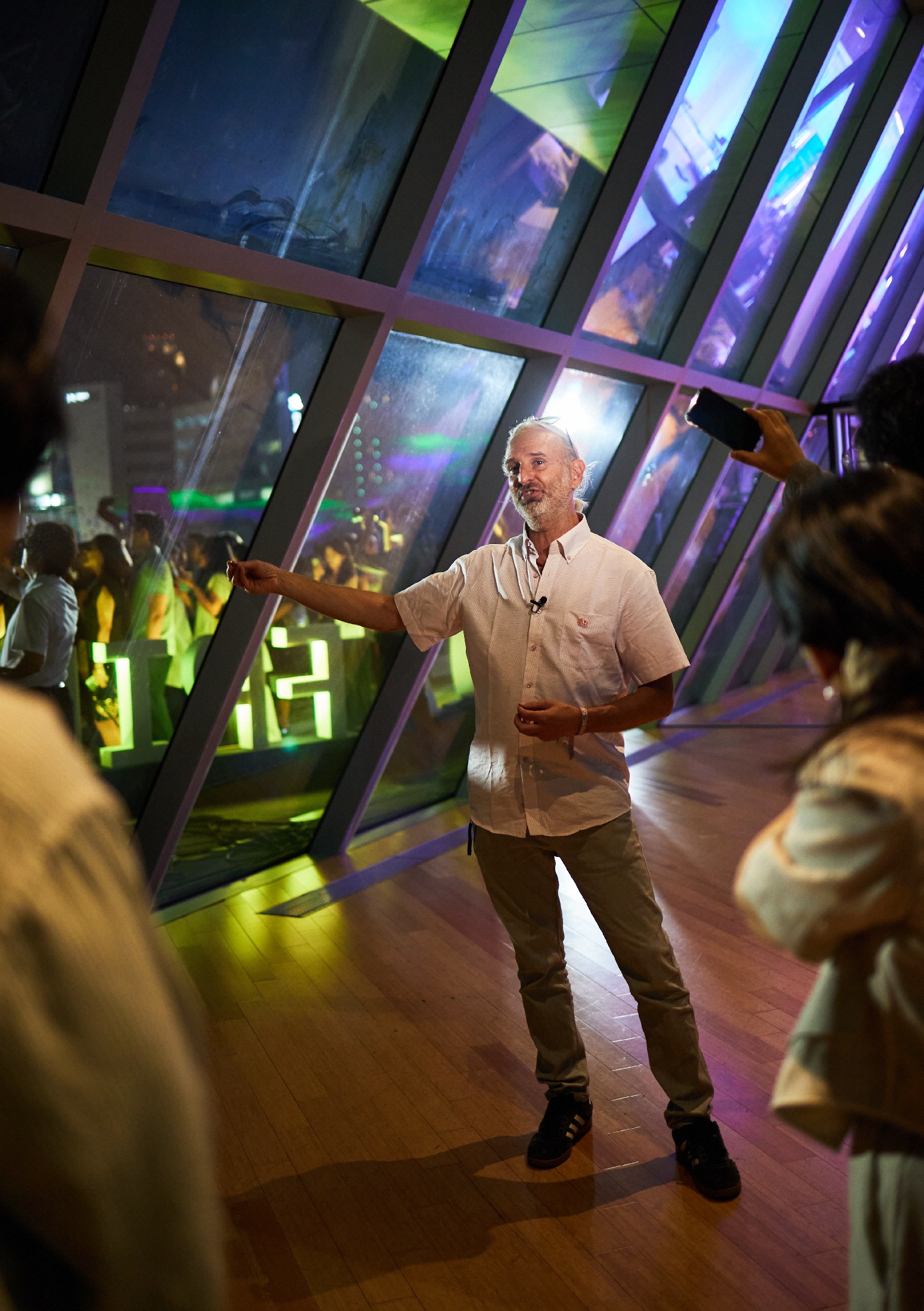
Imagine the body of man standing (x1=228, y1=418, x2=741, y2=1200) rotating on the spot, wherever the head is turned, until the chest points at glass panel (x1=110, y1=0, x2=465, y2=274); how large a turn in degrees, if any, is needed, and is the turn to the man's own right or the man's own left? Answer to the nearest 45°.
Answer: approximately 135° to the man's own right

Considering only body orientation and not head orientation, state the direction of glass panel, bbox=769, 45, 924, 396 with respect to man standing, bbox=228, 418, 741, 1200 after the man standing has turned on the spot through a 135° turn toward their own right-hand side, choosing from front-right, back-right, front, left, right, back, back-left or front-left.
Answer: front-right

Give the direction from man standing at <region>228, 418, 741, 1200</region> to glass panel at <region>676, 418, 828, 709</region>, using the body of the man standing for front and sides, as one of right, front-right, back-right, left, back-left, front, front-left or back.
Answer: back

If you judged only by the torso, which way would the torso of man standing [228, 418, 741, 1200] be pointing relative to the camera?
toward the camera

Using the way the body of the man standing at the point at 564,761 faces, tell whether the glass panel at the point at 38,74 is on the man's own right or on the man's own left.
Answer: on the man's own right

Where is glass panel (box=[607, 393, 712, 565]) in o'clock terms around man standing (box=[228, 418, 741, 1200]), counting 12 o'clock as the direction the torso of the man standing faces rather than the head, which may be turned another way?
The glass panel is roughly at 6 o'clock from the man standing.

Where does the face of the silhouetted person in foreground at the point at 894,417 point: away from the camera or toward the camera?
away from the camera

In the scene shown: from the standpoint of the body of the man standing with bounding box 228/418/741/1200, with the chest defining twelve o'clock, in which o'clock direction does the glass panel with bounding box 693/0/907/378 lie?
The glass panel is roughly at 6 o'clock from the man standing.

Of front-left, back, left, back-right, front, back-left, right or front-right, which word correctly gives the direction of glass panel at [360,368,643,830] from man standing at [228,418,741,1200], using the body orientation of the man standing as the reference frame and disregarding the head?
back

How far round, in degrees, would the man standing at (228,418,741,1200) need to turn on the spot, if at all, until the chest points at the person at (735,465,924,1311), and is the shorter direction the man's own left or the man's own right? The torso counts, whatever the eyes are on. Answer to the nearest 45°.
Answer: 0° — they already face them
